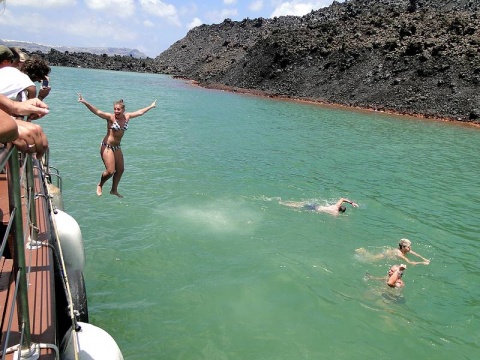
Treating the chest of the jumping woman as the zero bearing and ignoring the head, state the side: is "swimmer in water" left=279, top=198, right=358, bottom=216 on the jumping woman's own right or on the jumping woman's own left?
on the jumping woman's own left

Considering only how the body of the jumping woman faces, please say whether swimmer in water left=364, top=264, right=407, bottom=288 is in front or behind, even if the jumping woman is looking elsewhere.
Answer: in front

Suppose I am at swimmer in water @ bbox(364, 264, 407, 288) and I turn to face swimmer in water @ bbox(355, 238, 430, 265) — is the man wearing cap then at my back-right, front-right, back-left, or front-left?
back-left

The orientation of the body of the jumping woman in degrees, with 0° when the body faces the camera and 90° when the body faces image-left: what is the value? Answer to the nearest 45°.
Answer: approximately 315°

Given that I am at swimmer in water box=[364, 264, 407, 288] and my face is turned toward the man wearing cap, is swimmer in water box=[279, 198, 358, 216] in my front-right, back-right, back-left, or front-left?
back-right

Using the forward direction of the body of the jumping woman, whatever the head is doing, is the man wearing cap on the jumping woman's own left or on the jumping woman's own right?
on the jumping woman's own right

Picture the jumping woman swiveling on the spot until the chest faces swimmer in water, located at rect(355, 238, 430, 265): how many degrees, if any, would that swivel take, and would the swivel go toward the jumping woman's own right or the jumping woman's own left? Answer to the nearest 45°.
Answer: approximately 45° to the jumping woman's own left
